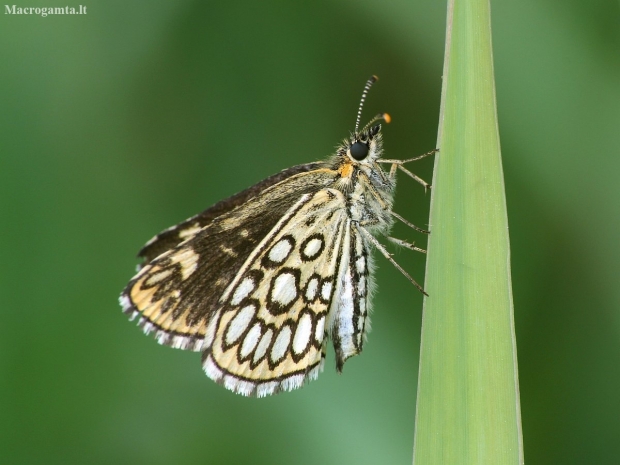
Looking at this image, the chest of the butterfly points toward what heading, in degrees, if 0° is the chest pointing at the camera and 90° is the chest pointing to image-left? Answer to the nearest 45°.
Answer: approximately 270°
